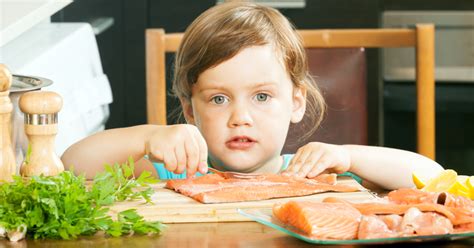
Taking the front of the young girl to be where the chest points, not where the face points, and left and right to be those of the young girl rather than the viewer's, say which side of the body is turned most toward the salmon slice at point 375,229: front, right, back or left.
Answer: front

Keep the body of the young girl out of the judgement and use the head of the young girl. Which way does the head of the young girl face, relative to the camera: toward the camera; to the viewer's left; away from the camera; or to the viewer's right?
toward the camera

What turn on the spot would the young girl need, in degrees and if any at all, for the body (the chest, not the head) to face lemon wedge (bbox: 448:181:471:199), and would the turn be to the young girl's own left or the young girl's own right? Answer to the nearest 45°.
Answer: approximately 45° to the young girl's own left

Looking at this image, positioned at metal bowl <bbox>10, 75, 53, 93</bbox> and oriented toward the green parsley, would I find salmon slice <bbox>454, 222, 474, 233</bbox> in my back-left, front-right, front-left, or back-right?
front-left

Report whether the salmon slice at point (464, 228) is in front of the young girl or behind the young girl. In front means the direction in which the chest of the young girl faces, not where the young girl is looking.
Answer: in front

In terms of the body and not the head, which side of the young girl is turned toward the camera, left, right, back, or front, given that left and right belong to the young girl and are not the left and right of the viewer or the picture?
front

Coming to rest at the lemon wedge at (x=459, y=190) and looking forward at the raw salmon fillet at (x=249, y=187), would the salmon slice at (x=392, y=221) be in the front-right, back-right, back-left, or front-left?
front-left

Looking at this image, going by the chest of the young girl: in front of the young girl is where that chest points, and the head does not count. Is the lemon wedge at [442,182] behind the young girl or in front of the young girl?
in front

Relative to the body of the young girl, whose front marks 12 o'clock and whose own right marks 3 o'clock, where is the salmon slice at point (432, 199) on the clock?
The salmon slice is roughly at 11 o'clock from the young girl.

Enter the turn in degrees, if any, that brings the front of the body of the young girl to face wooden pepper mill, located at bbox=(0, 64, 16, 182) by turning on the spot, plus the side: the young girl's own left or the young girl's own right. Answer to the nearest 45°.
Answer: approximately 45° to the young girl's own right
